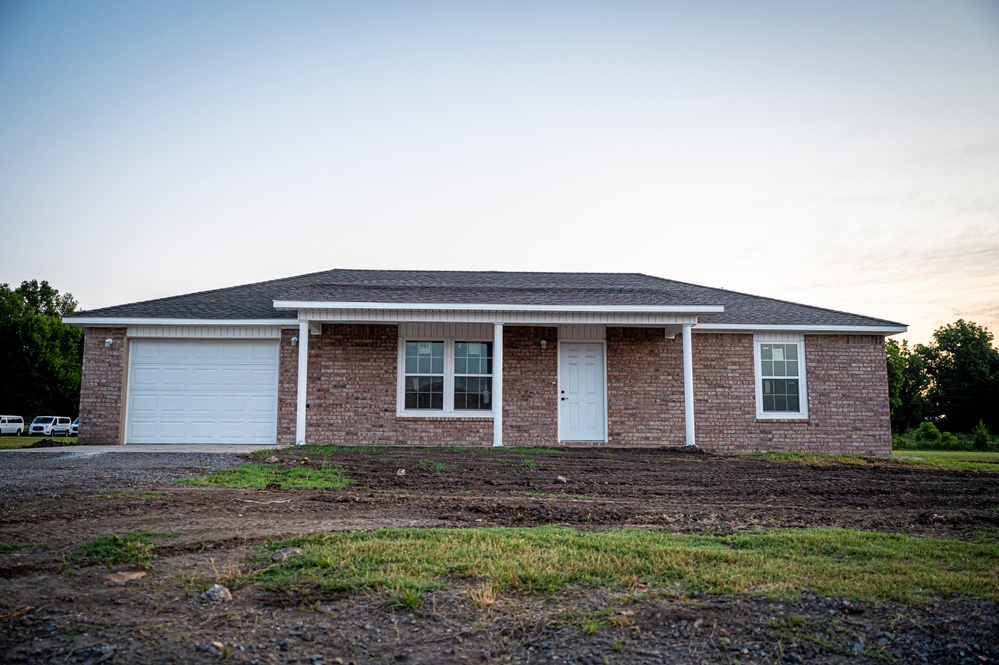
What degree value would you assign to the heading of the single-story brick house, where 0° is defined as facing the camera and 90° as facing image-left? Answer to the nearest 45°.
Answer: approximately 0°

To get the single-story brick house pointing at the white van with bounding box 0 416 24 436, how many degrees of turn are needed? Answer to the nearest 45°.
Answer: approximately 135° to its right

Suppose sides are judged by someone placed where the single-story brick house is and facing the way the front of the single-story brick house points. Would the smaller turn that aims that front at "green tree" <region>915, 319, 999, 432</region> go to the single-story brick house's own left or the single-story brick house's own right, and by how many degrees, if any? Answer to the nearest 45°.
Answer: approximately 135° to the single-story brick house's own left

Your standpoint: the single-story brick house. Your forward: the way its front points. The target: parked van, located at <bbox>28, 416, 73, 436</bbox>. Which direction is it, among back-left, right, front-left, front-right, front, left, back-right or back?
back-right

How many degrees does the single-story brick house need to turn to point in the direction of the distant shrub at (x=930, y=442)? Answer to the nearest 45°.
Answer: approximately 135° to its left

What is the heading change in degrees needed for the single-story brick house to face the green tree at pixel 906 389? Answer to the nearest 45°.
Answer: approximately 135° to its left

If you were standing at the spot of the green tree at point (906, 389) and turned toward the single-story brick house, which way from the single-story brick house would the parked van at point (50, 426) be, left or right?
right
